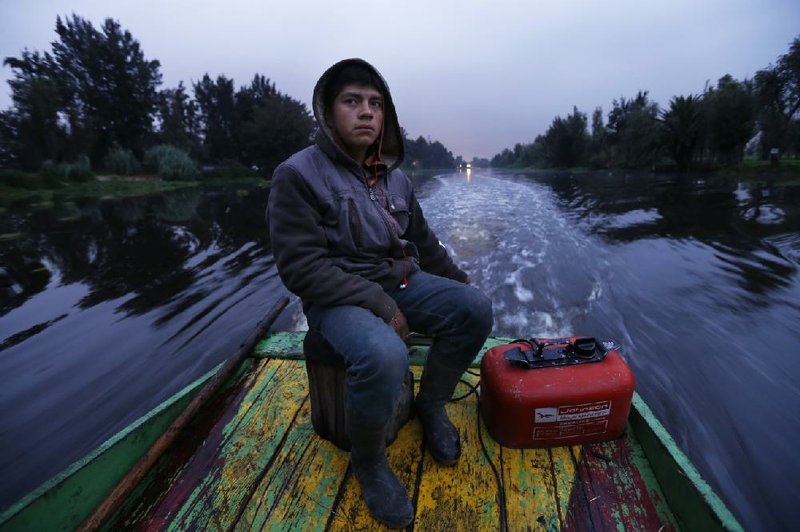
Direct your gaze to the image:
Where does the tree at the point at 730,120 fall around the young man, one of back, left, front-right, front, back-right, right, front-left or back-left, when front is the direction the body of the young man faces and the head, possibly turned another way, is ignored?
left

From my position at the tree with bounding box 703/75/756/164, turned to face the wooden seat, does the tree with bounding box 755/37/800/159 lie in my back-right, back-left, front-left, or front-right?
front-left

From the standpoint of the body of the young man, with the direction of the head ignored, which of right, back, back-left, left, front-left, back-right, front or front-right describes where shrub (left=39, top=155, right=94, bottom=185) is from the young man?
back

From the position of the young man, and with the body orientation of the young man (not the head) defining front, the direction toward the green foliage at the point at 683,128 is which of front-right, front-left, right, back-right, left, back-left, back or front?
left

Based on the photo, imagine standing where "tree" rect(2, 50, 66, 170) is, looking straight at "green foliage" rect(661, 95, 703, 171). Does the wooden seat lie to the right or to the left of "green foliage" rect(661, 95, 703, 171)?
right

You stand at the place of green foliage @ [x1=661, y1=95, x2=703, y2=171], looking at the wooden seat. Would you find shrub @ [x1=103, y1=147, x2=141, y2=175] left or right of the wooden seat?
right

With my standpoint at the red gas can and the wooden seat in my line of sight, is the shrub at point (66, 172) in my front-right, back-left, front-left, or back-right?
front-right

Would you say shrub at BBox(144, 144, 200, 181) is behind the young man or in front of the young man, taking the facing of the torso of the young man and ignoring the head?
behind

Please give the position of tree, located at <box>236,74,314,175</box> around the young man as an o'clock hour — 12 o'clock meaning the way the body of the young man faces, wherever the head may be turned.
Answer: The tree is roughly at 7 o'clock from the young man.

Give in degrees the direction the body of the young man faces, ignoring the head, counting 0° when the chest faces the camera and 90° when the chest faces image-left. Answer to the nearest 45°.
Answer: approximately 315°

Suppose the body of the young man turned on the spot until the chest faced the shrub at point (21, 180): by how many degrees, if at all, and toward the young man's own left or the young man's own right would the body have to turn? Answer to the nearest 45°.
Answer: approximately 180°
